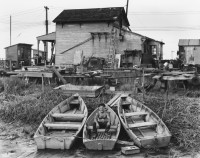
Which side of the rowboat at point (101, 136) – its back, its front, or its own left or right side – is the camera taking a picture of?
back

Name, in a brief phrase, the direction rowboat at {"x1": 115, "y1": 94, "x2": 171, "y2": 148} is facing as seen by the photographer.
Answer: facing away from the viewer and to the left of the viewer

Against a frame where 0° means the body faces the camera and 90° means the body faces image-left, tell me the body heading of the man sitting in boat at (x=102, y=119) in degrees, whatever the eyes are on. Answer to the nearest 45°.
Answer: approximately 0°

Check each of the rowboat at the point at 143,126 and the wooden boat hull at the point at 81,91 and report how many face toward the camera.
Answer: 0

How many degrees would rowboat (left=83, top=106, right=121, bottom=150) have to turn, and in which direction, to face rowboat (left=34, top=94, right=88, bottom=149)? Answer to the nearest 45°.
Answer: approximately 45° to its left

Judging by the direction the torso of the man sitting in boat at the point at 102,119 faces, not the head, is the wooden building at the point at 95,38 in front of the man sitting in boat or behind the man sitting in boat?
behind

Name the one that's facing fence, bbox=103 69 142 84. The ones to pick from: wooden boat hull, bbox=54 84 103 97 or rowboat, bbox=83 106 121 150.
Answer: the rowboat

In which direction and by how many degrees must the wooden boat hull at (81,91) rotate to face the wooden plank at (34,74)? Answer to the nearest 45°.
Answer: approximately 45° to its right

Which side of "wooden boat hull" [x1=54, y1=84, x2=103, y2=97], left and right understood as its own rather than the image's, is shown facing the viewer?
left

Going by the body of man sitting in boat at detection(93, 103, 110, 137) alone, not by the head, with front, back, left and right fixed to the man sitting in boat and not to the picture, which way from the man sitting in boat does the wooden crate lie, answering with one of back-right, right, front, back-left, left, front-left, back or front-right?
front-left

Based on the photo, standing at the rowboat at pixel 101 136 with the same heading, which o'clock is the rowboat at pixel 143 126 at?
the rowboat at pixel 143 126 is roughly at 2 o'clock from the rowboat at pixel 101 136.
